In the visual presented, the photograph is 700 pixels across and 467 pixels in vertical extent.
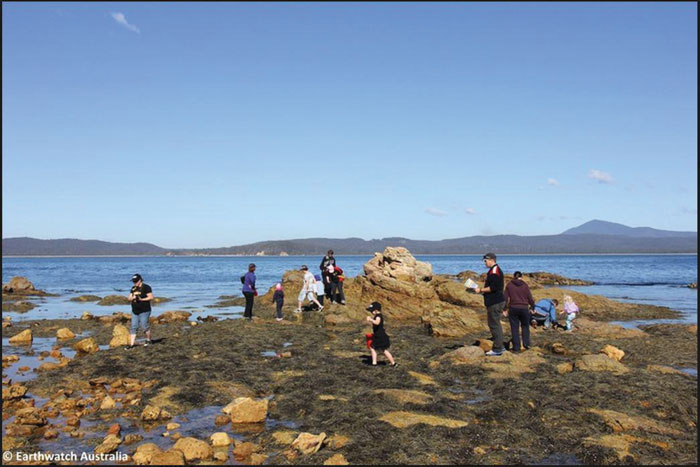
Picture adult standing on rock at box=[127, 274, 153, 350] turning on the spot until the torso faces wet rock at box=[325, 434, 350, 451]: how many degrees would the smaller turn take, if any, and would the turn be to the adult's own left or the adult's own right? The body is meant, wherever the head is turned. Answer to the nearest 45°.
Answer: approximately 45° to the adult's own left

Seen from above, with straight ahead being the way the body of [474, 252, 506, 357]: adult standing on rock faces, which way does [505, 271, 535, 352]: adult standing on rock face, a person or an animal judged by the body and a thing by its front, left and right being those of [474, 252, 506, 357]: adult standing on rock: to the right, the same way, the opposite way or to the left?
to the right

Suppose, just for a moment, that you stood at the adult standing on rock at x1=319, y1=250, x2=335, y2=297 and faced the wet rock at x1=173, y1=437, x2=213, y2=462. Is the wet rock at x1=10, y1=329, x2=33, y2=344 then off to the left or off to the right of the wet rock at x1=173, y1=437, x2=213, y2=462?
right

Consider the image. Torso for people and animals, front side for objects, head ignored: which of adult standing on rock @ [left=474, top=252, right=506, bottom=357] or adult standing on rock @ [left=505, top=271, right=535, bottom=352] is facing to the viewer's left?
adult standing on rock @ [left=474, top=252, right=506, bottom=357]

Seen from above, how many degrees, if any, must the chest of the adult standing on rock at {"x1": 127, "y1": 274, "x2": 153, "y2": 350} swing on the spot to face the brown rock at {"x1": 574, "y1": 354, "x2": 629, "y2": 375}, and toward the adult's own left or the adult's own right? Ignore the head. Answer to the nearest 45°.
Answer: approximately 90° to the adult's own left

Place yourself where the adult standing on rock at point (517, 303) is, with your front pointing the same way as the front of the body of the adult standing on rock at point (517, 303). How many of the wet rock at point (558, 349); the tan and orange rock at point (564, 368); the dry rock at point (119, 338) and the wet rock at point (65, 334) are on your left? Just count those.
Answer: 2

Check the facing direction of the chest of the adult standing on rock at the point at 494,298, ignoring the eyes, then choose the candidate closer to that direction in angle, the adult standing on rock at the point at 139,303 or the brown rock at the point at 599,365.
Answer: the adult standing on rock

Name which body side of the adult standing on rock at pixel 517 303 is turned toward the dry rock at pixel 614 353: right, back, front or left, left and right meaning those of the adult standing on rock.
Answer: right

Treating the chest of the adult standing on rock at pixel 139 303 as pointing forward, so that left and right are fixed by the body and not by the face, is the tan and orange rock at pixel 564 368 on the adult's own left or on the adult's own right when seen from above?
on the adult's own left

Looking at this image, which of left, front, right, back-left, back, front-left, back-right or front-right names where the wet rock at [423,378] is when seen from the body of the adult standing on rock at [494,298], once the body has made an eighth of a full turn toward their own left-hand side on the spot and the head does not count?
front

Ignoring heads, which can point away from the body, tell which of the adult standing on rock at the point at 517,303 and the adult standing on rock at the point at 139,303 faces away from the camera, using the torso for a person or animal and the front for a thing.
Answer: the adult standing on rock at the point at 517,303

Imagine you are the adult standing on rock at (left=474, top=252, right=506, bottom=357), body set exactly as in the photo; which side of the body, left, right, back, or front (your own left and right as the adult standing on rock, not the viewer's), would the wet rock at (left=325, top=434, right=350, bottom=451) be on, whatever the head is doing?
left

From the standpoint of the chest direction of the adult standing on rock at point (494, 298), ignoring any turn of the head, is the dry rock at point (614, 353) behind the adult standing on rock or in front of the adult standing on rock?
behind

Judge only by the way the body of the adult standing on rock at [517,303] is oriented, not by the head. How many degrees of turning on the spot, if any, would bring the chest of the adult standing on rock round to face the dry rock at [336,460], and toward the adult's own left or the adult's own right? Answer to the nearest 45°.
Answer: approximately 180°

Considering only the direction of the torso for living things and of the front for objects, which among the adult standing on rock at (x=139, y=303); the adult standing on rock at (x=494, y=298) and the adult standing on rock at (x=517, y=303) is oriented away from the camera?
the adult standing on rock at (x=517, y=303)

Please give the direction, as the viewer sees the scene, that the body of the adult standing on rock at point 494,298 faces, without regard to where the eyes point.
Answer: to the viewer's left

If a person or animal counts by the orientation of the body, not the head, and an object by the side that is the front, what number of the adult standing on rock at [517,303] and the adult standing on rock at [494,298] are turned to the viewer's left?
1

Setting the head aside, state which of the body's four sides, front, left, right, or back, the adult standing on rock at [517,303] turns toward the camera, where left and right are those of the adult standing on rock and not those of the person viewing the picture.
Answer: back

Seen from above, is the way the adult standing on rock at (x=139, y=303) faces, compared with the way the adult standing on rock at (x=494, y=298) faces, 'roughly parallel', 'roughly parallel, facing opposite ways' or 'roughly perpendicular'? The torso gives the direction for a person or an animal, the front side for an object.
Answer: roughly perpendicular
